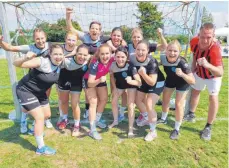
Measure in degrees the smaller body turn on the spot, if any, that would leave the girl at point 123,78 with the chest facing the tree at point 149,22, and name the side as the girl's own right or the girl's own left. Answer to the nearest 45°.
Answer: approximately 180°

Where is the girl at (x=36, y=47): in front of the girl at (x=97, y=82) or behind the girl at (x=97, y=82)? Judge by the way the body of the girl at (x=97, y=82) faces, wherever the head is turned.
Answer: behind

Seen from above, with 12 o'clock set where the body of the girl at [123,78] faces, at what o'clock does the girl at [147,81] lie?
the girl at [147,81] is roughly at 9 o'clock from the girl at [123,78].

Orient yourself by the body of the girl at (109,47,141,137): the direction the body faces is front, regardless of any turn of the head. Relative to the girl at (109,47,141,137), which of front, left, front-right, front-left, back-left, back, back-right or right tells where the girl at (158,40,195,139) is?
left

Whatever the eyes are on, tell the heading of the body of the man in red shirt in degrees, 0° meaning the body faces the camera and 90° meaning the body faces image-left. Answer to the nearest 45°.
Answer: approximately 45°

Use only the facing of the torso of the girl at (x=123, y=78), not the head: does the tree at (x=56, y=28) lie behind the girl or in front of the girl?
behind

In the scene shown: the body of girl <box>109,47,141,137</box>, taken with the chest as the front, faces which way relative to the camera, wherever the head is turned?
toward the camera

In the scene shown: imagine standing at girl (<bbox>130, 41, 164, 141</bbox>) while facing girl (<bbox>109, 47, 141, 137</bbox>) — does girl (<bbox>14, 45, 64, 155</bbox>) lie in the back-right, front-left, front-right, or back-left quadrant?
front-left

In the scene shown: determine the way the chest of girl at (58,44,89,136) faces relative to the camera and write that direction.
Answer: toward the camera

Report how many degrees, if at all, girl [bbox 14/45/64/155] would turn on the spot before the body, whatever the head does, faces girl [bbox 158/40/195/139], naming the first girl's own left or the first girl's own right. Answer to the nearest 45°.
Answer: approximately 45° to the first girl's own left

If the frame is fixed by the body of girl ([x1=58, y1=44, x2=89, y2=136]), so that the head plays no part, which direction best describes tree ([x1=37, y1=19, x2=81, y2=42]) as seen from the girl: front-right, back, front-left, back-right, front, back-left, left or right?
back

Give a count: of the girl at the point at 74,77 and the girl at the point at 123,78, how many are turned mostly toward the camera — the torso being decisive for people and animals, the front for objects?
2

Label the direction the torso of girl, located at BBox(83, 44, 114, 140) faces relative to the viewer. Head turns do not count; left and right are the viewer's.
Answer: facing the viewer and to the right of the viewer
